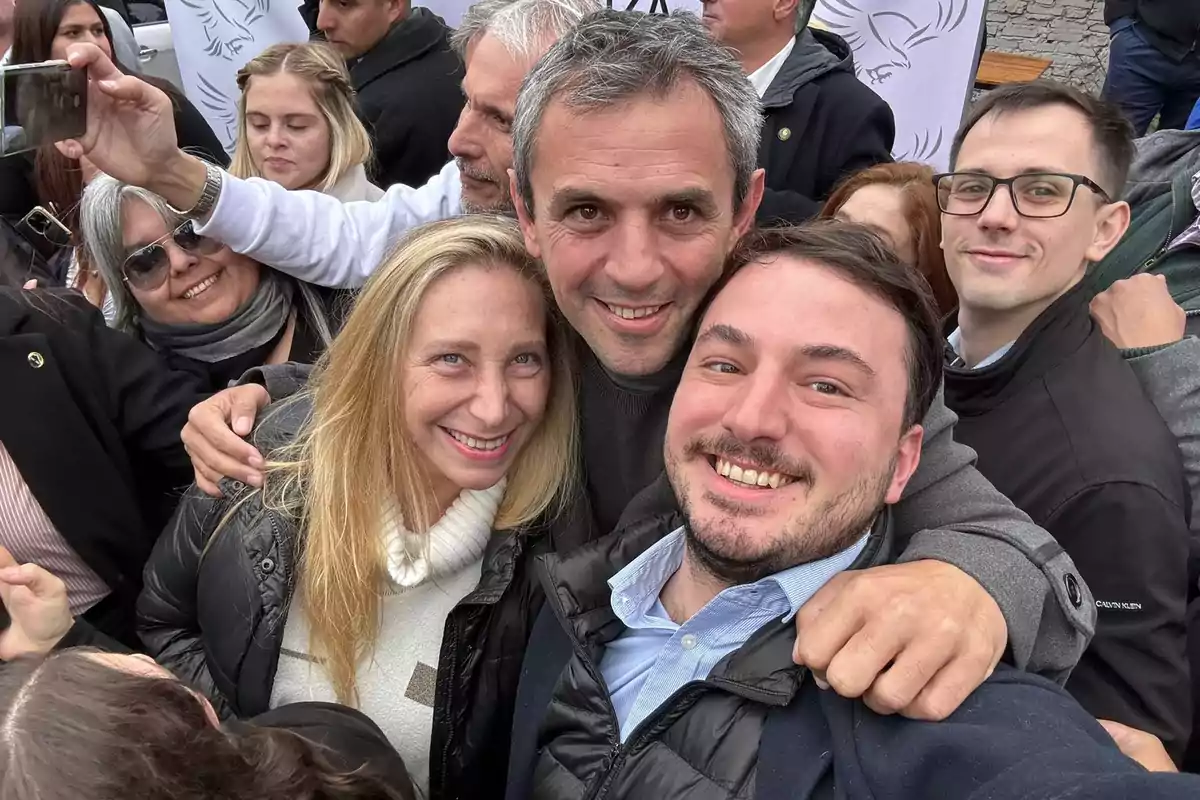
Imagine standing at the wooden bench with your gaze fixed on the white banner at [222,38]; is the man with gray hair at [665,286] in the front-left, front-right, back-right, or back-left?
front-left

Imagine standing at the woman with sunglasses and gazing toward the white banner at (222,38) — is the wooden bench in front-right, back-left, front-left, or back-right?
front-right

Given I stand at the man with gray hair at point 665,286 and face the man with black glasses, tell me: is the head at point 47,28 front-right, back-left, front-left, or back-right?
back-left

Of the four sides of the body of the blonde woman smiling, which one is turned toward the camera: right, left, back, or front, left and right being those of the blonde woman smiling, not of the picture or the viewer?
front

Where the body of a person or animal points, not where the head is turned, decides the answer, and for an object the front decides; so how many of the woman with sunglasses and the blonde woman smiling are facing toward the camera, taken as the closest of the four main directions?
2

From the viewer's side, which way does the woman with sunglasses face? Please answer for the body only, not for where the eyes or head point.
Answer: toward the camera

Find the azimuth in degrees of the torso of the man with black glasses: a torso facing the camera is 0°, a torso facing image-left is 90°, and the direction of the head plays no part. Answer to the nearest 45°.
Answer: approximately 45°

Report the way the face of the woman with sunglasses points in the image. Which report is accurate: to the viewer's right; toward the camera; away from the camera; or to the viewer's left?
toward the camera

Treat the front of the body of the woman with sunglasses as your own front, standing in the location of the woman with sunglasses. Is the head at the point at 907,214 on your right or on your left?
on your left

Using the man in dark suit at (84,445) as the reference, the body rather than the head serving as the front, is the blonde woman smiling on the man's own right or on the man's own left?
on the man's own left

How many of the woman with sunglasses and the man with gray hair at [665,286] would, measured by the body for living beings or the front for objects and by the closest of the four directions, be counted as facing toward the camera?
2

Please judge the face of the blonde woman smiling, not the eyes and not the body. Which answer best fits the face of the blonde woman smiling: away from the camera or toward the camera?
toward the camera

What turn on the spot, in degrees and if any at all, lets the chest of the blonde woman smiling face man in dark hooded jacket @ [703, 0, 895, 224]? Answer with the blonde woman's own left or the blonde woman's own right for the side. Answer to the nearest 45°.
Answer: approximately 135° to the blonde woman's own left

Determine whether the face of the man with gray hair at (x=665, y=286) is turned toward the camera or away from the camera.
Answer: toward the camera

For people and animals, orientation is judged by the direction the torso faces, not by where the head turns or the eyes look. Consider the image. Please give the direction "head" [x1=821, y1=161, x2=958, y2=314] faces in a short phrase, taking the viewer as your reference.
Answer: facing the viewer and to the left of the viewer

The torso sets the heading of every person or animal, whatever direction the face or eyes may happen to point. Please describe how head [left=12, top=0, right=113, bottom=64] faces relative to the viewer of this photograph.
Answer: facing the viewer and to the right of the viewer
